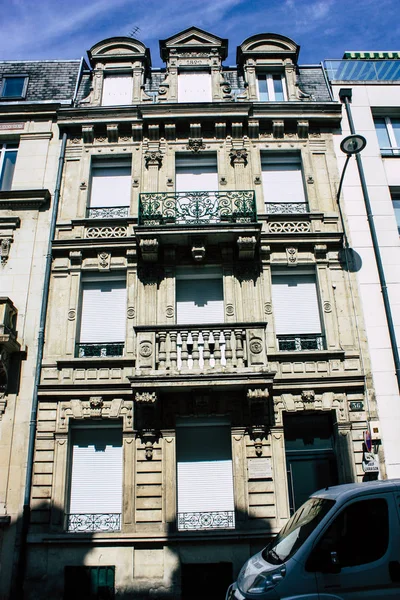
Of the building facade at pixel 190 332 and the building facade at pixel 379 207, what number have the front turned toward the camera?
2

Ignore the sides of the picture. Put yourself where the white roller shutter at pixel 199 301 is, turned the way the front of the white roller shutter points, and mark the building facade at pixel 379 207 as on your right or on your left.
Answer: on your left

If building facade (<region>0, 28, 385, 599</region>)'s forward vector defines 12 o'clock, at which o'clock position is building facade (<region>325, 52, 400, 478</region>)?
building facade (<region>325, 52, 400, 478</region>) is roughly at 9 o'clock from building facade (<region>0, 28, 385, 599</region>).

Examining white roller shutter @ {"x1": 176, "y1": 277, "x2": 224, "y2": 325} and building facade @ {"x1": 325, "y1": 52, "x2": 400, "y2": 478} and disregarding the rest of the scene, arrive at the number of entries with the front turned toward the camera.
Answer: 2

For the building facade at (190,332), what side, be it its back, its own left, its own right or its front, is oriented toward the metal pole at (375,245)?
left

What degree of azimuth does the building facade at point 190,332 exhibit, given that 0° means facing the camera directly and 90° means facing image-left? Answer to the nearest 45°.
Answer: approximately 0°

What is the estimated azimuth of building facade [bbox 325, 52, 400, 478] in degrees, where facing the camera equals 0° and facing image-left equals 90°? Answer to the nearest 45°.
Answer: approximately 0°
